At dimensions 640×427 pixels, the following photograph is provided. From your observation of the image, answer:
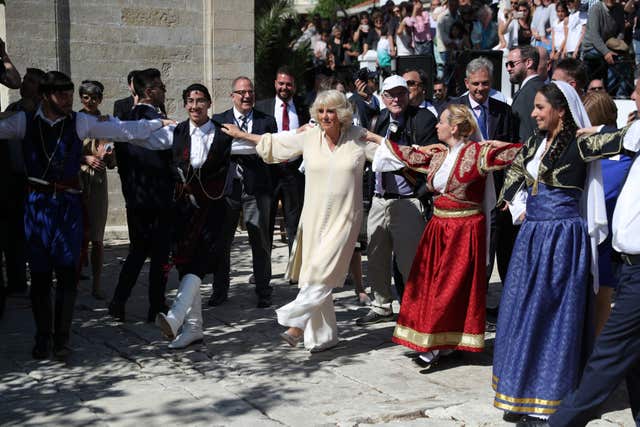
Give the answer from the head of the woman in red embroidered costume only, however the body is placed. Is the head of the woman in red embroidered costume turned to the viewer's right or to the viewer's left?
to the viewer's left

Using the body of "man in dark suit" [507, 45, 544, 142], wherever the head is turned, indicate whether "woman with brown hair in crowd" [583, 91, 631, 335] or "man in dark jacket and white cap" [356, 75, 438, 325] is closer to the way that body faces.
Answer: the man in dark jacket and white cap

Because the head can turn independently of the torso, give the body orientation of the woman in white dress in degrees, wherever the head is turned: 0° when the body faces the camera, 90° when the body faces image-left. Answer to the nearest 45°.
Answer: approximately 45°

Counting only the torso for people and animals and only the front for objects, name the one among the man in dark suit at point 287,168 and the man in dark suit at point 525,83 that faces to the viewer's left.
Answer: the man in dark suit at point 525,83

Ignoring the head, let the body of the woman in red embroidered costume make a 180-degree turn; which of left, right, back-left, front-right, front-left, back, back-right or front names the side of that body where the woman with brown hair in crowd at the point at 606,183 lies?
front-right
